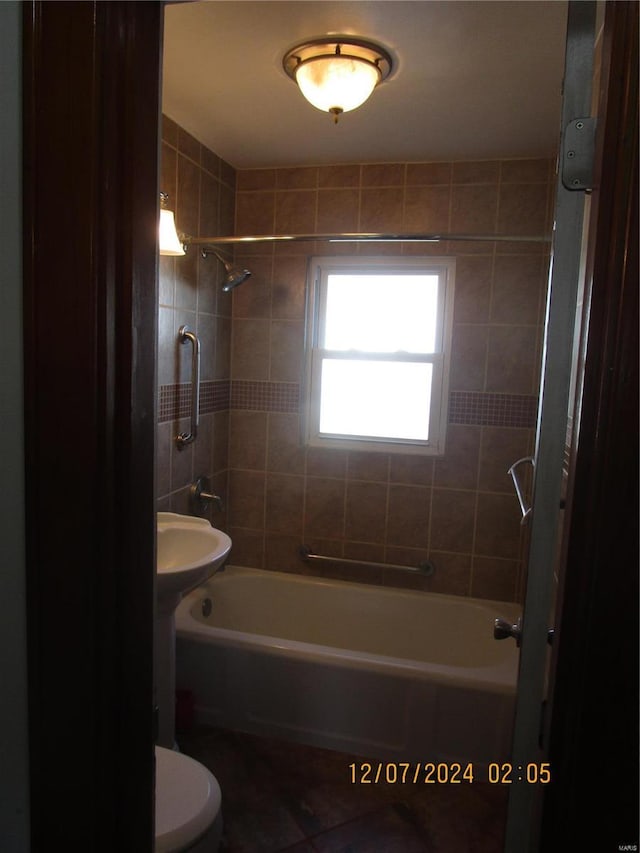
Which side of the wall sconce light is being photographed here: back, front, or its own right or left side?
right

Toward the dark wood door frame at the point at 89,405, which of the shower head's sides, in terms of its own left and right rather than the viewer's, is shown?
right

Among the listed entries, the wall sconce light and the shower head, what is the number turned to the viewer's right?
2

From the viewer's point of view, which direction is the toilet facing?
to the viewer's right

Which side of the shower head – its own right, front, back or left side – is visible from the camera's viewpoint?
right

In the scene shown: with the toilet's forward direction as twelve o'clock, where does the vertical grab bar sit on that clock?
The vertical grab bar is roughly at 9 o'clock from the toilet.
